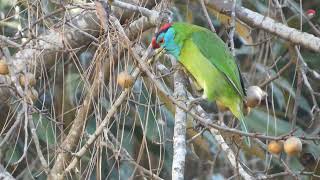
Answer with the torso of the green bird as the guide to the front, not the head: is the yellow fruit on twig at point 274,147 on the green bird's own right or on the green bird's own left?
on the green bird's own left

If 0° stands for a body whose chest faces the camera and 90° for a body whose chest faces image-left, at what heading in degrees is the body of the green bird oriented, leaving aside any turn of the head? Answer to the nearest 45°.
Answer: approximately 90°
